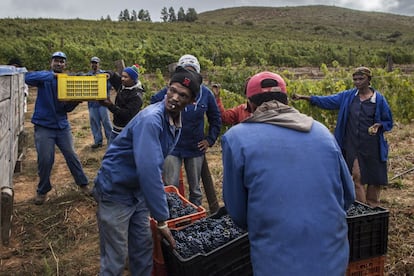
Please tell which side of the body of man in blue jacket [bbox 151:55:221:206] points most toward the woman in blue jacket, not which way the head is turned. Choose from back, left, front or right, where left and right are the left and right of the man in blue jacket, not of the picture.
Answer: left

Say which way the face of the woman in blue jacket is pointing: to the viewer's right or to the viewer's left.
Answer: to the viewer's left

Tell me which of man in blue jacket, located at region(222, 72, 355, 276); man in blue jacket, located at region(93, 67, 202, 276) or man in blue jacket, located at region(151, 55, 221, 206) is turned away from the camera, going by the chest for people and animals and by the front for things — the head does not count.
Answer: man in blue jacket, located at region(222, 72, 355, 276)

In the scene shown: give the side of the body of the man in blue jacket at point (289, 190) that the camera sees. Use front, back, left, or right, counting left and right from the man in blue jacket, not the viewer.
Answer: back

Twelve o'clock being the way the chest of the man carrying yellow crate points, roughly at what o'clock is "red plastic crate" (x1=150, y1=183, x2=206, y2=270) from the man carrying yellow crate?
The red plastic crate is roughly at 1 o'clock from the man carrying yellow crate.

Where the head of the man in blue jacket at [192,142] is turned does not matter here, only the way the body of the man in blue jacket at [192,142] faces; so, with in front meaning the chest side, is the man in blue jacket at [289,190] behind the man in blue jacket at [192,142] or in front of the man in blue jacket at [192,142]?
in front

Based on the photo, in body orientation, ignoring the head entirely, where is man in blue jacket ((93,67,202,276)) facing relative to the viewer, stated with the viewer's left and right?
facing to the right of the viewer
